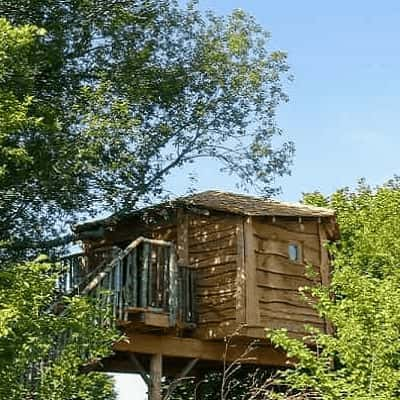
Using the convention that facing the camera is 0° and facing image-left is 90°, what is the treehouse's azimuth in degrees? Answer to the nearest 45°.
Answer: approximately 45°
